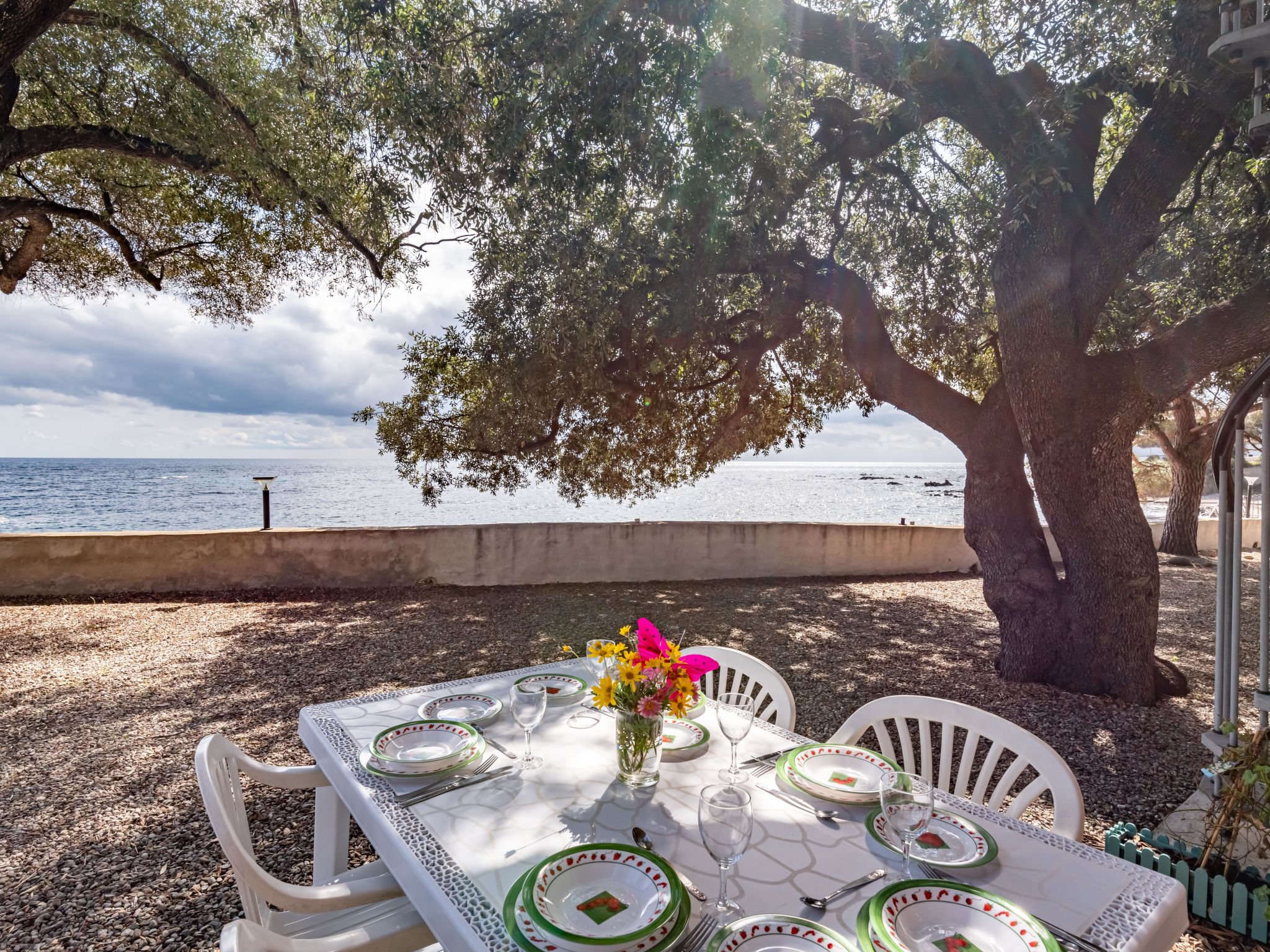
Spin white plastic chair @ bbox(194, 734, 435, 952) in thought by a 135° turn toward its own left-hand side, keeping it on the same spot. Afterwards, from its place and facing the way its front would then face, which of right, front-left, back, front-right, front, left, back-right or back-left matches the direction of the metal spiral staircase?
back-right

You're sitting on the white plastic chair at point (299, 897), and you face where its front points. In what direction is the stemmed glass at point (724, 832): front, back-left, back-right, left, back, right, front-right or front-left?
front-right

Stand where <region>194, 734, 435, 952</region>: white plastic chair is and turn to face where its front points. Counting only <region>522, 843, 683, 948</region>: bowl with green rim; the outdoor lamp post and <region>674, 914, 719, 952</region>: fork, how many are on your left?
1

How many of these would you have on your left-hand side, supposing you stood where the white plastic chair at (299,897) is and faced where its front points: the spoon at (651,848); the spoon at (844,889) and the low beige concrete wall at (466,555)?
1

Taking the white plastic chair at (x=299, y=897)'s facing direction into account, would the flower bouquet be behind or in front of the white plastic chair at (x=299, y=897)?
in front

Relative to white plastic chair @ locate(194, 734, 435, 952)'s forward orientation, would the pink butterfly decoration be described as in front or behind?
in front

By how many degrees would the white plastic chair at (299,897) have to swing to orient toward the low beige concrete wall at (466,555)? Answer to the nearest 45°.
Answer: approximately 90° to its left

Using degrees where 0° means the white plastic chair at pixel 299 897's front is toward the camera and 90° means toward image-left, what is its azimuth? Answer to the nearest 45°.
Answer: approximately 270°

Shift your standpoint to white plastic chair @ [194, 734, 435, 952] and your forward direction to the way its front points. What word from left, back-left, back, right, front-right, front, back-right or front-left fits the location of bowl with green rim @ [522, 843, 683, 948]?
front-right
